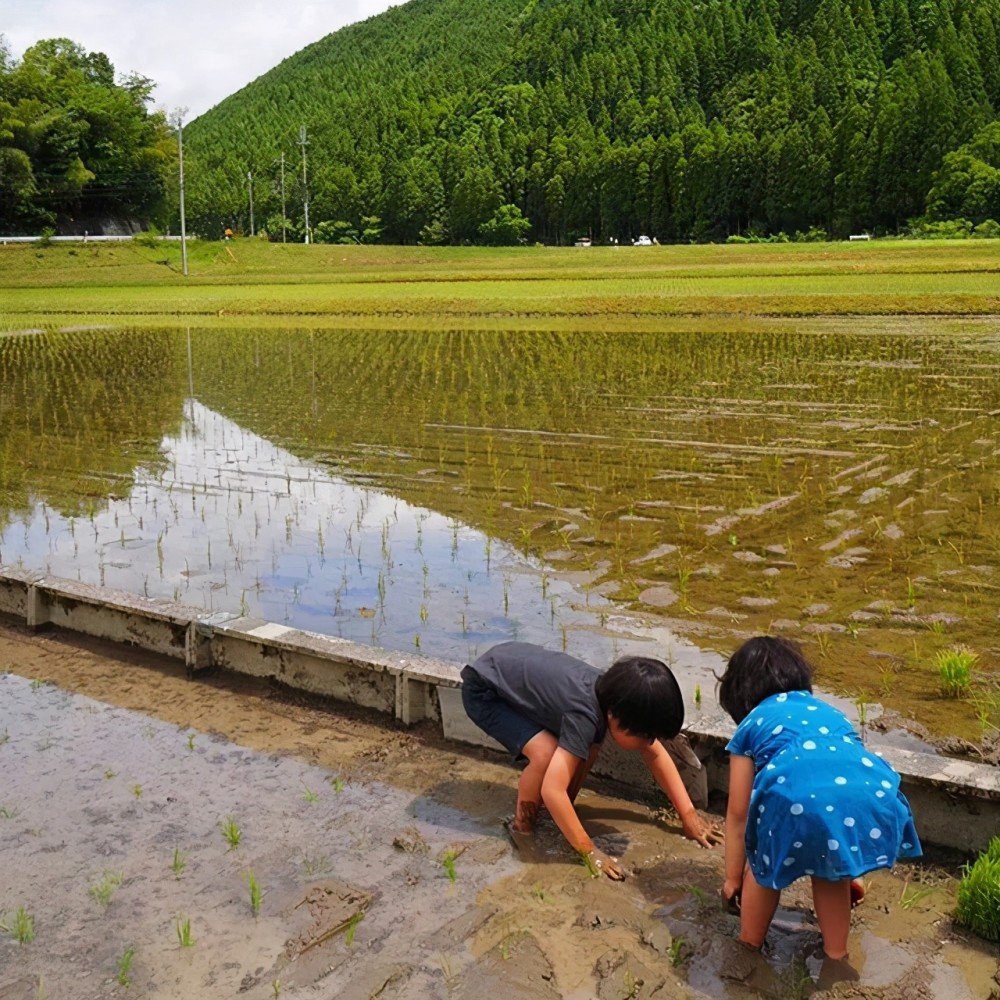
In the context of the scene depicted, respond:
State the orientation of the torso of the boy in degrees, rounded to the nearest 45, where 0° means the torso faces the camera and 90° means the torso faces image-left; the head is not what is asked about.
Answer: approximately 315°

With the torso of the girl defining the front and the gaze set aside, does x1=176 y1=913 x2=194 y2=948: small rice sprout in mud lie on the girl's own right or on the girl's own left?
on the girl's own left

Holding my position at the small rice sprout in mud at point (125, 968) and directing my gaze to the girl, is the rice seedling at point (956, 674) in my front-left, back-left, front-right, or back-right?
front-left

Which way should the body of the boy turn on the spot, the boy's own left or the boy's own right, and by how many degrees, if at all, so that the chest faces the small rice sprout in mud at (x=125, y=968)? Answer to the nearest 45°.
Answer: approximately 90° to the boy's own right

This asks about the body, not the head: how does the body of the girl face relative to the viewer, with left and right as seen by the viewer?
facing away from the viewer and to the left of the viewer

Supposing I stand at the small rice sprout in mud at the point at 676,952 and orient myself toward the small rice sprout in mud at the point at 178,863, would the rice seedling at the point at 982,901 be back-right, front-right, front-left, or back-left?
back-right

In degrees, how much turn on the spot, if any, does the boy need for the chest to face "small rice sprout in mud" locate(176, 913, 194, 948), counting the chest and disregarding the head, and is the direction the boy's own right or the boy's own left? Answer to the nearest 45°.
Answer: approximately 90° to the boy's own right

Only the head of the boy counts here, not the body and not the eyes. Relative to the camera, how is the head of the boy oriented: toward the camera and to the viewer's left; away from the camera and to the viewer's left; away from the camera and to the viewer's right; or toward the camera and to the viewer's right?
toward the camera and to the viewer's right

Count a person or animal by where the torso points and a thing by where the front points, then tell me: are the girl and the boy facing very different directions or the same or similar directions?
very different directions

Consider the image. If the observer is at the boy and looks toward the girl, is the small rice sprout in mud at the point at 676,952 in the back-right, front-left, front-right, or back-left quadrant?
front-right

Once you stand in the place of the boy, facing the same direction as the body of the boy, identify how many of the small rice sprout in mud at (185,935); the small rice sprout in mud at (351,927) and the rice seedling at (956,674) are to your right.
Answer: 2

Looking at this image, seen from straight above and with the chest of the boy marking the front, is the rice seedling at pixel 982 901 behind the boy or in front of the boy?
in front
